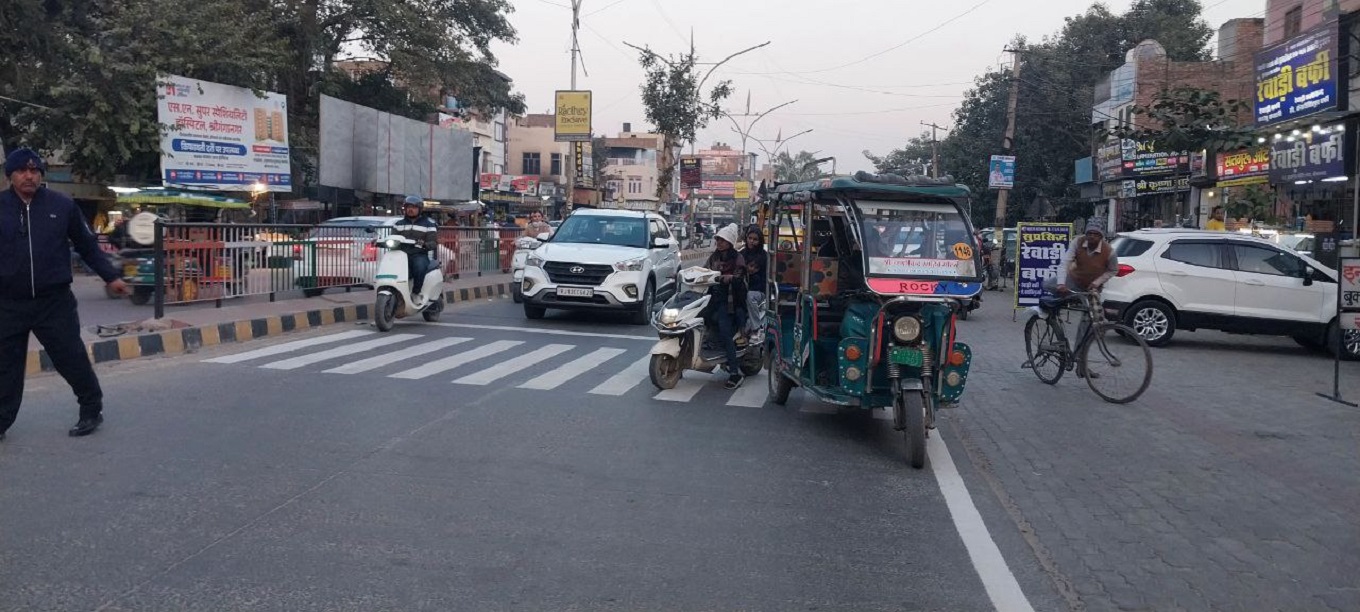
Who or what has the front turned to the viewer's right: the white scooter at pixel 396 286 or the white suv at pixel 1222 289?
the white suv

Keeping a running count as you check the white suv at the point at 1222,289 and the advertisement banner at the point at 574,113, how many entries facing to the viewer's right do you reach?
1

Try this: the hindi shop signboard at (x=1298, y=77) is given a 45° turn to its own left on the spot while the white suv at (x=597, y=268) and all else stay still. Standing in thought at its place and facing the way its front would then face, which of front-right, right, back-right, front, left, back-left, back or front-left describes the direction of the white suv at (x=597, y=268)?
front-right

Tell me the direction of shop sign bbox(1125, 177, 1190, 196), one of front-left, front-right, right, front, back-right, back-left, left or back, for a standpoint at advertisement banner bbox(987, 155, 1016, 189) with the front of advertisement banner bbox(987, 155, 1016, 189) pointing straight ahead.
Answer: back-left

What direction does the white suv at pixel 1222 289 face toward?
to the viewer's right

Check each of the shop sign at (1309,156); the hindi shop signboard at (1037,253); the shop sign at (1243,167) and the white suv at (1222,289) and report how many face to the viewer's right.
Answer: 1

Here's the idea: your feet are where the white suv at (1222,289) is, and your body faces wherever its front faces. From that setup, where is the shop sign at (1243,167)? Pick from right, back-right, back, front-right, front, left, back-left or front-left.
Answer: left

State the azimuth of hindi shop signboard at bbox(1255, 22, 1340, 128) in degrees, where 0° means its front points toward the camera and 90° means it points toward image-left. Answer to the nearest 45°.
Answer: approximately 45°

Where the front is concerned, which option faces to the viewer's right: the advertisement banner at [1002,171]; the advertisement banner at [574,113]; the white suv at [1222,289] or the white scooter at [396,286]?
the white suv

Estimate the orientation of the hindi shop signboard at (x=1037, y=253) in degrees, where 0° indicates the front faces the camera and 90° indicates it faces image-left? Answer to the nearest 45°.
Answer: approximately 0°
